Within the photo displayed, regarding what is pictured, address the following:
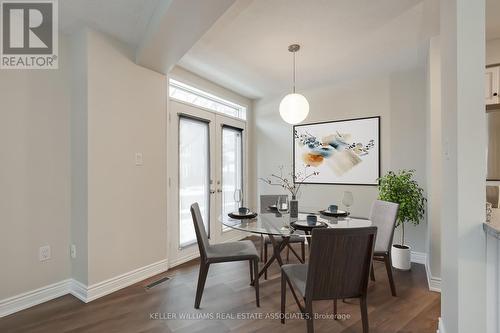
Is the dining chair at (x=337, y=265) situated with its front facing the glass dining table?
yes

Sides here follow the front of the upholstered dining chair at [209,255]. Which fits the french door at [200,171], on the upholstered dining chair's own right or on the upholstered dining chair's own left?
on the upholstered dining chair's own left

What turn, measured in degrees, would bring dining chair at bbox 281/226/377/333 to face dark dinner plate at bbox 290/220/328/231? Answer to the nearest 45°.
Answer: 0° — it already faces it

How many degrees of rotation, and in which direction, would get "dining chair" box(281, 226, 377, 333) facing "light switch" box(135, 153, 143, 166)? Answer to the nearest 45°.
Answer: approximately 45° to its left

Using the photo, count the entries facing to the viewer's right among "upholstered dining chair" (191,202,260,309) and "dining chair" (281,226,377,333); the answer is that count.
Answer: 1

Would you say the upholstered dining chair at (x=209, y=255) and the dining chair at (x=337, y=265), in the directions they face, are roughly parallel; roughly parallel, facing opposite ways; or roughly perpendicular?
roughly perpendicular

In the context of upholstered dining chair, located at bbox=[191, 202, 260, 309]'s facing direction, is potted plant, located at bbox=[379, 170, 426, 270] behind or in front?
in front

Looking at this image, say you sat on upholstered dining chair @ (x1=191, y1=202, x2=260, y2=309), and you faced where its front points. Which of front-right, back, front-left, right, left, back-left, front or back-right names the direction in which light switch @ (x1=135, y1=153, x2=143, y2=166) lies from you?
back-left

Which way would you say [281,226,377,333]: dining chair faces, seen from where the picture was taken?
facing away from the viewer and to the left of the viewer

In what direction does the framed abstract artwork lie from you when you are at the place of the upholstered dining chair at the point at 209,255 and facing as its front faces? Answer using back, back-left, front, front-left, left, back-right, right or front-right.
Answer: front-left

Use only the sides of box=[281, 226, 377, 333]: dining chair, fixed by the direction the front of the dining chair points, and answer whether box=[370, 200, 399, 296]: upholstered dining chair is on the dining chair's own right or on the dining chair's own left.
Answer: on the dining chair's own right

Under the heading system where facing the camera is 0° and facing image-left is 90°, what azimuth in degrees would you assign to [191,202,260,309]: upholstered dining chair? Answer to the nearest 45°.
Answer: approximately 270°

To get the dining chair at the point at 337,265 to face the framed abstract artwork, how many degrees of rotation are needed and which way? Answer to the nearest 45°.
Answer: approximately 45° to its right

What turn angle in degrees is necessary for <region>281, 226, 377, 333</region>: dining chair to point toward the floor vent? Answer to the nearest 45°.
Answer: approximately 45° to its left
